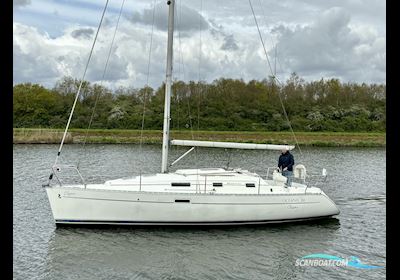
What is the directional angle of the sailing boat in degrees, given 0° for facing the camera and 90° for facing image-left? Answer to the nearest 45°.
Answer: approximately 90°
